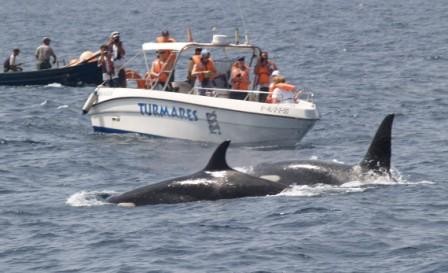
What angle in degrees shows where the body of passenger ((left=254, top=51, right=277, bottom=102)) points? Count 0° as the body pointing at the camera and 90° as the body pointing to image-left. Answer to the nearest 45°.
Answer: approximately 0°

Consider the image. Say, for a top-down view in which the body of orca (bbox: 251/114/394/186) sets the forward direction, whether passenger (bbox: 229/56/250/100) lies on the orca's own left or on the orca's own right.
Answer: on the orca's own right

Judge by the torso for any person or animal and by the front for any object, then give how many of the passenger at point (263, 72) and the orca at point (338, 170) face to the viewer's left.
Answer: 1

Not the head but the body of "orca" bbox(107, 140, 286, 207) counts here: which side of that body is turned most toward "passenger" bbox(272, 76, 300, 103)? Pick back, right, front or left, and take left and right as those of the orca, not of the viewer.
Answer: right

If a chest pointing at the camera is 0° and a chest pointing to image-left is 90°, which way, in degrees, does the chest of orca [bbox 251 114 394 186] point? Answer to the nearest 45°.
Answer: approximately 90°

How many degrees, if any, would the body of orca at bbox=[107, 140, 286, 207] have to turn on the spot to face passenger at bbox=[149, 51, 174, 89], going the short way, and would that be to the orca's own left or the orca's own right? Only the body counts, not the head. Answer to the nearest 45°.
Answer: approximately 90° to the orca's own right

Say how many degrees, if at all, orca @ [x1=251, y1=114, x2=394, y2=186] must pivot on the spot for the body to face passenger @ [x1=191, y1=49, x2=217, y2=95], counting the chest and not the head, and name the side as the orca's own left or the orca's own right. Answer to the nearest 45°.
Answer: approximately 45° to the orca's own right

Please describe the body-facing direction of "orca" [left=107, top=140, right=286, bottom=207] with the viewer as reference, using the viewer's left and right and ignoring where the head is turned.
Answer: facing to the left of the viewer

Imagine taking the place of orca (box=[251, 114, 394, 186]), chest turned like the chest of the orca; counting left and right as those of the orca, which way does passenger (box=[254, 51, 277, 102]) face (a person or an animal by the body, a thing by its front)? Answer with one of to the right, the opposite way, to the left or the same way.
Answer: to the left
